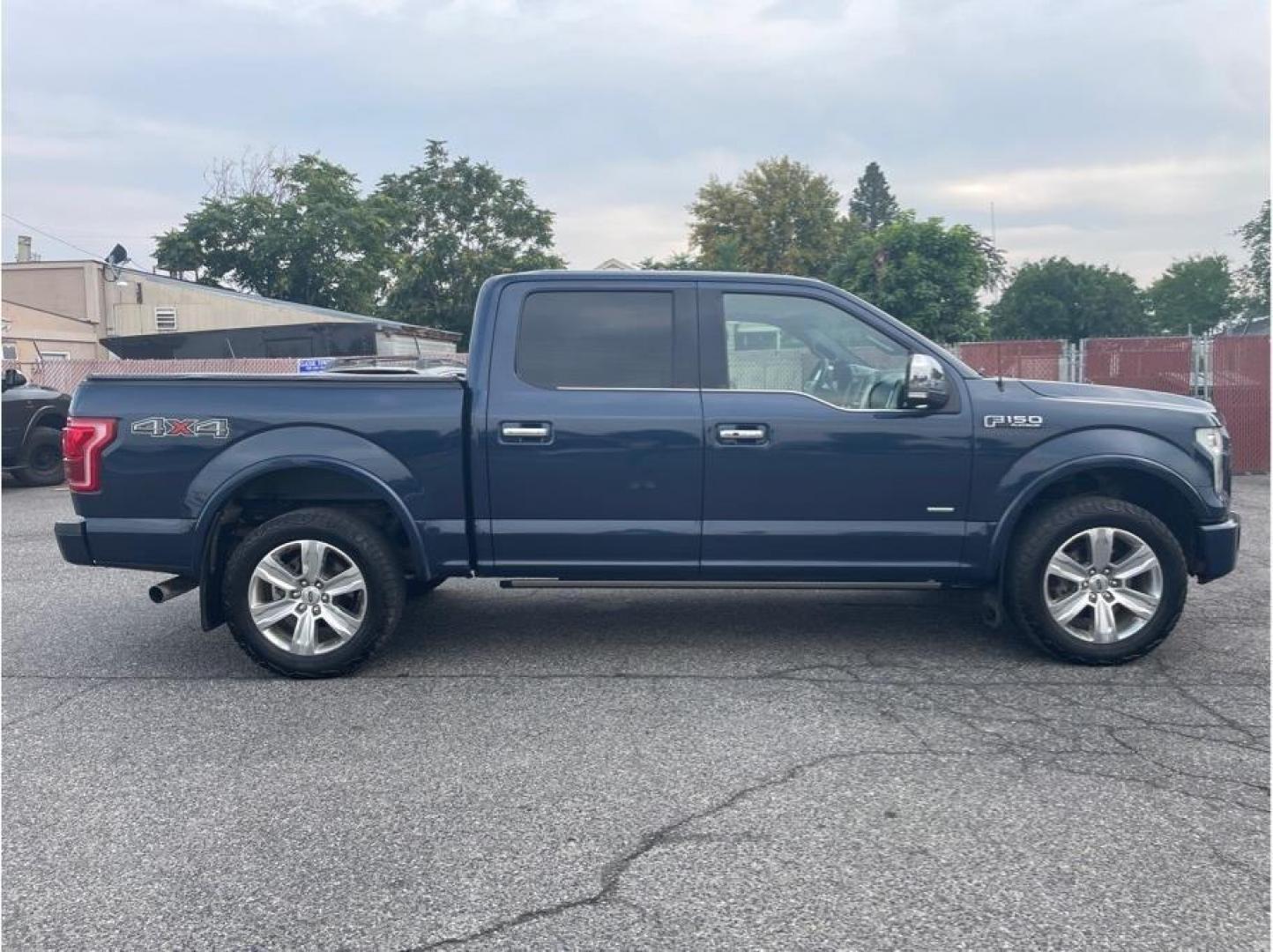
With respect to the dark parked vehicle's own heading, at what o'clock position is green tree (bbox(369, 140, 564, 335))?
The green tree is roughly at 10 o'clock from the dark parked vehicle.

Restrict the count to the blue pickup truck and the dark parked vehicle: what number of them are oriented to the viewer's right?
2

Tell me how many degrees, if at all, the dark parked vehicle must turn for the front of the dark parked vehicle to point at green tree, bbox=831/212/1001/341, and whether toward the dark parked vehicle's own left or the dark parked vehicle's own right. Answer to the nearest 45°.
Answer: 0° — it already faces it

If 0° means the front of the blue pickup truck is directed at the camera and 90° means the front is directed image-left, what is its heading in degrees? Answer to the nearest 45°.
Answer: approximately 270°

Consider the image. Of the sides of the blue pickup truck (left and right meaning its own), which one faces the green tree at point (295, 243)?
left

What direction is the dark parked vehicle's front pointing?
to the viewer's right

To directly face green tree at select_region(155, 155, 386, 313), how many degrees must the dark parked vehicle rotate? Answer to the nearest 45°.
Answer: approximately 90° to its left
